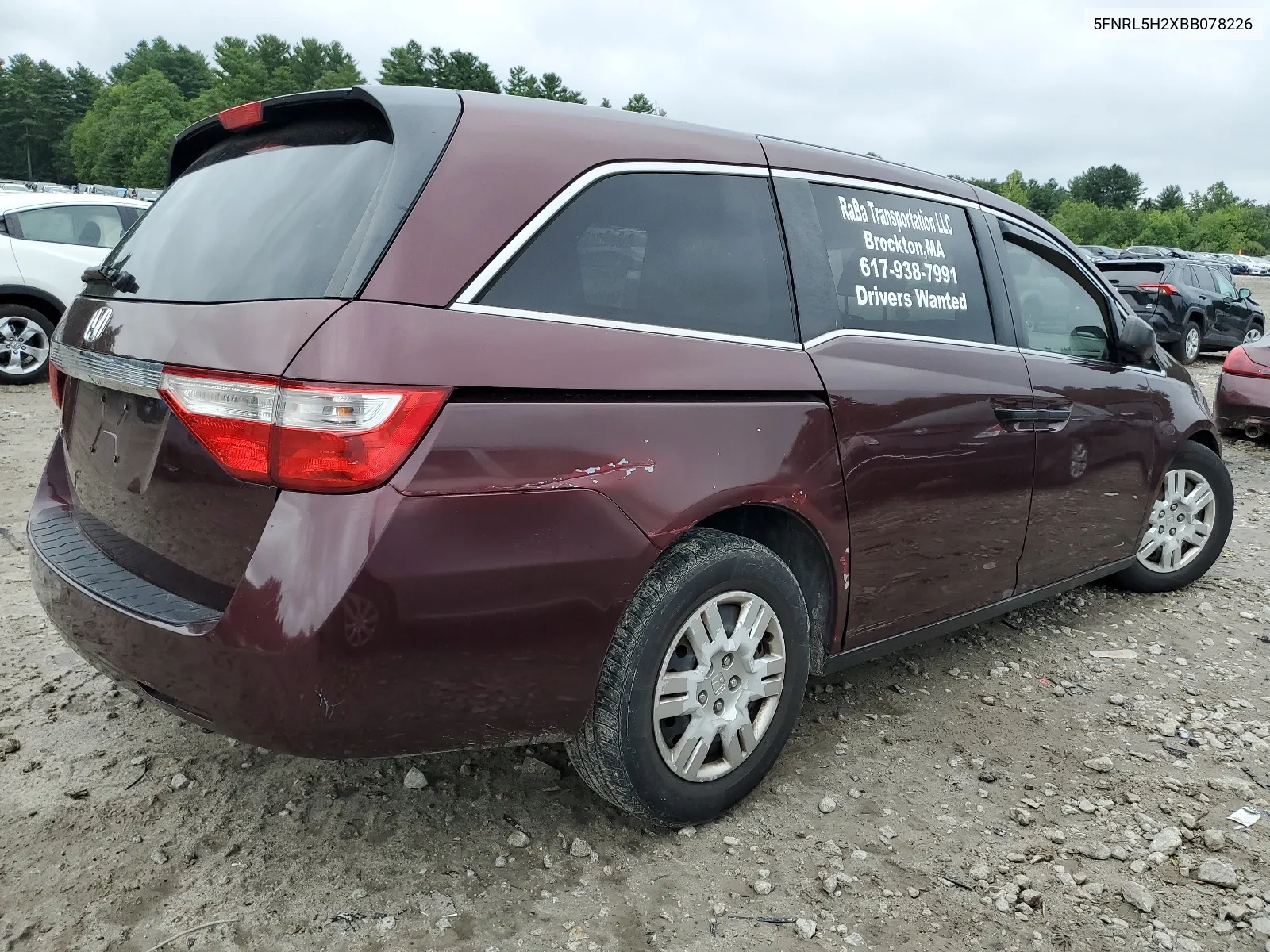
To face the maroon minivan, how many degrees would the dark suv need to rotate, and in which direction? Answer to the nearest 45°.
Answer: approximately 135° to its right

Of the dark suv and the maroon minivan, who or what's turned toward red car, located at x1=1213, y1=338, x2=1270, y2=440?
the maroon minivan

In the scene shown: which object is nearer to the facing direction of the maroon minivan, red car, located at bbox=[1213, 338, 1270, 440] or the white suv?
the red car

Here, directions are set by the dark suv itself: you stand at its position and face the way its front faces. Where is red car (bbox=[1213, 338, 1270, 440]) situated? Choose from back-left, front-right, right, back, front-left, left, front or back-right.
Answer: back-right

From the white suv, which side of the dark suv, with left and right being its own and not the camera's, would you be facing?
back

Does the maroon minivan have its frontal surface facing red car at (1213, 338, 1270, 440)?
yes

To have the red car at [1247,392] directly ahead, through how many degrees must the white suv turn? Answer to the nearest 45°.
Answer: approximately 45° to its right

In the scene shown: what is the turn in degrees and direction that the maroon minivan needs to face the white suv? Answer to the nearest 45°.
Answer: approximately 90° to its left

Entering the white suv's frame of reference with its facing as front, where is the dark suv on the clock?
The dark suv is roughly at 12 o'clock from the white suv.
